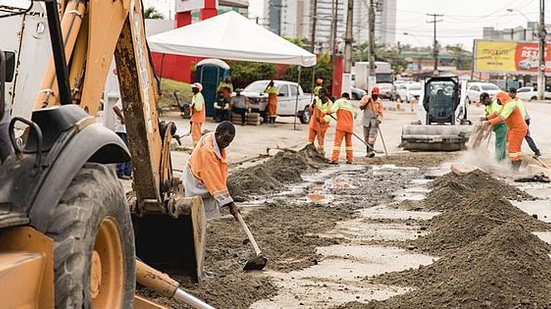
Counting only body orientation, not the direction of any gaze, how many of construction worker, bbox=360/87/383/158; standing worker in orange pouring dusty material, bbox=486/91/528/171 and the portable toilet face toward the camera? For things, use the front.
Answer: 2

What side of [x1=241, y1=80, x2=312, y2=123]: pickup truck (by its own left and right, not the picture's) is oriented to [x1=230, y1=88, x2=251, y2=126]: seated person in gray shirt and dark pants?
front

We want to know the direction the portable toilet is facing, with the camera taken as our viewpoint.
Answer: facing the viewer

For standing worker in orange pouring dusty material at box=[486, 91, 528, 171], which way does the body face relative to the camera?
to the viewer's left

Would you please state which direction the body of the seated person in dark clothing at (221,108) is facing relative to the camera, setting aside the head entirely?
toward the camera

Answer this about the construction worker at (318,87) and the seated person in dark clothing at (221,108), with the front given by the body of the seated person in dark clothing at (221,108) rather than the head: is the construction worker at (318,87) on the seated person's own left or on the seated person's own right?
on the seated person's own left

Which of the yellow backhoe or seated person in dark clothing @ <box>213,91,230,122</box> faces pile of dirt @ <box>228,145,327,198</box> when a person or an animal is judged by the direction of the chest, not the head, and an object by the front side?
the seated person in dark clothing
